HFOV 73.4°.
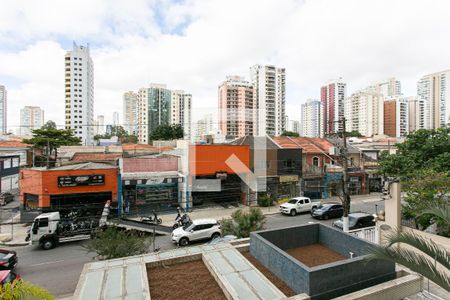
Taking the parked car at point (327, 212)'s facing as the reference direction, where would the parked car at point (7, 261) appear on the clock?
the parked car at point (7, 261) is roughly at 12 o'clock from the parked car at point (327, 212).

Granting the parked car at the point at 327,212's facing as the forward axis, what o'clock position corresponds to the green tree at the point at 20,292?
The green tree is roughly at 11 o'clock from the parked car.

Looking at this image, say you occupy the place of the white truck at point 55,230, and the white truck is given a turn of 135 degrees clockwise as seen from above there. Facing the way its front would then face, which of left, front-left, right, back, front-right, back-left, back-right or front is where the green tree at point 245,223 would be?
right

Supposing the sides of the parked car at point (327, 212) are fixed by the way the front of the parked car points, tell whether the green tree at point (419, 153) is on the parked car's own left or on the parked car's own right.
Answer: on the parked car's own left

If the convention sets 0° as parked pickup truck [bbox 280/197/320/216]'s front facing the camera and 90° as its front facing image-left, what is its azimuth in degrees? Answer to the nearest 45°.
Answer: approximately 45°

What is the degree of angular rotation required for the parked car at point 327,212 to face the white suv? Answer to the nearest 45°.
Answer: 0° — it already faces it

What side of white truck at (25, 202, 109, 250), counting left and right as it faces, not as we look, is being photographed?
left

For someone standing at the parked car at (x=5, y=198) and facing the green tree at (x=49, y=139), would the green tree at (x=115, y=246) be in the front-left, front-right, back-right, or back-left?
back-right

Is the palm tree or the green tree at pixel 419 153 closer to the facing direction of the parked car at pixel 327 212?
the palm tree

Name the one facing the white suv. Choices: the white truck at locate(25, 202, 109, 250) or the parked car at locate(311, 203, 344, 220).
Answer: the parked car

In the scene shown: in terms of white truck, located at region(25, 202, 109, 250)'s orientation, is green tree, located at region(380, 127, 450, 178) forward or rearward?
rearward

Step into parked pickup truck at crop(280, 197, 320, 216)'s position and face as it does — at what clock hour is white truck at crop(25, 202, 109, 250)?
The white truck is roughly at 12 o'clock from the parked pickup truck.
